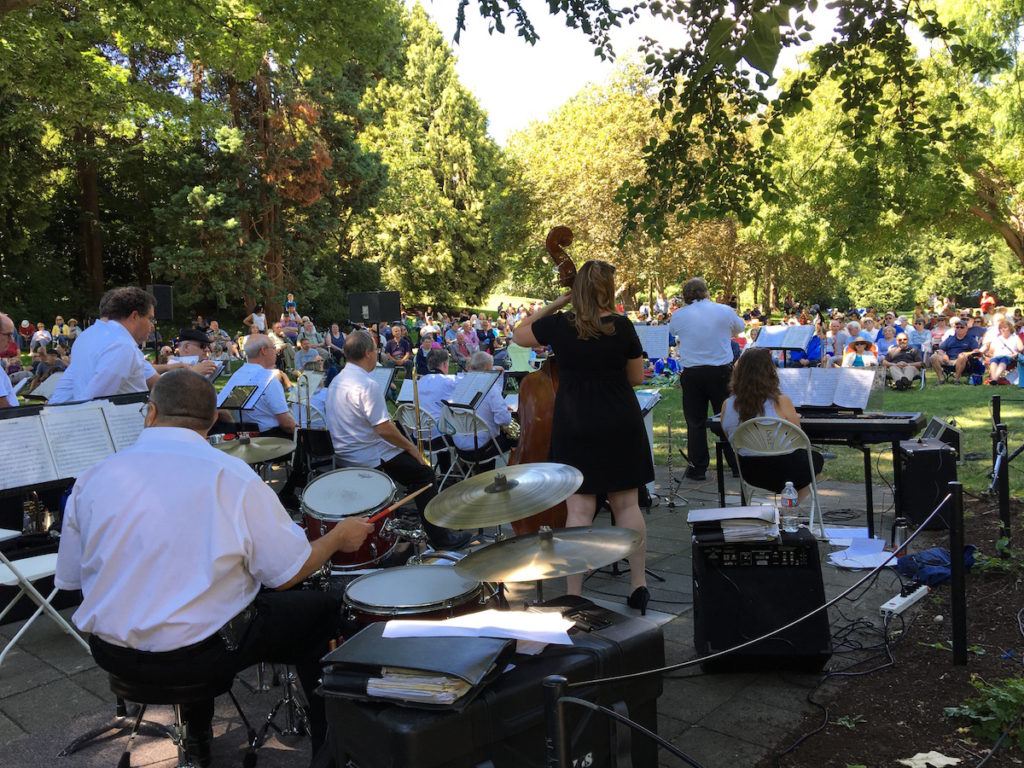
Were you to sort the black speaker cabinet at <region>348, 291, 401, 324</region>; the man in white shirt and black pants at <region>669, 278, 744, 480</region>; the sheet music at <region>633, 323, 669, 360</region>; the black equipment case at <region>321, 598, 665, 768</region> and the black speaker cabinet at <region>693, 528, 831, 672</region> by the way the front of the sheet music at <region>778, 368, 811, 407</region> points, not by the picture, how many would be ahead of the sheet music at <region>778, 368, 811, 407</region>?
2

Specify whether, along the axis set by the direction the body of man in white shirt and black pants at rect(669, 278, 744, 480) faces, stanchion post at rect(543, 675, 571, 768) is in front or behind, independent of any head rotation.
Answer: behind

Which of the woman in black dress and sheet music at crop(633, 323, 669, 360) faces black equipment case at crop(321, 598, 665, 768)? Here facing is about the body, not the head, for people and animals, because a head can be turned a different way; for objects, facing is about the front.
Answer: the sheet music

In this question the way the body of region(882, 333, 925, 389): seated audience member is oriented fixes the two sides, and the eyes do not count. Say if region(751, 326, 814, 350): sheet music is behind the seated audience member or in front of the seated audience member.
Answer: in front

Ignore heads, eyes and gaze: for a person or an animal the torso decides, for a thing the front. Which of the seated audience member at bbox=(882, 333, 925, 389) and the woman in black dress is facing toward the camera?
the seated audience member

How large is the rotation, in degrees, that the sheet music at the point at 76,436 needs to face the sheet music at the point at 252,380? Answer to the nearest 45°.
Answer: approximately 135° to its left

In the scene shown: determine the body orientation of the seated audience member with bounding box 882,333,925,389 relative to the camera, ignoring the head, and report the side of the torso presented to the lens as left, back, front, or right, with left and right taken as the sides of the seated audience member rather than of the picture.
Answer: front

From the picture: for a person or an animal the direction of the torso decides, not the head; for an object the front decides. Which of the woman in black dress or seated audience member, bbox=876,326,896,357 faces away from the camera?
the woman in black dress

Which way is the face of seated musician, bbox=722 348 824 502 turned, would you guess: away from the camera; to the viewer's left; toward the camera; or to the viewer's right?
away from the camera

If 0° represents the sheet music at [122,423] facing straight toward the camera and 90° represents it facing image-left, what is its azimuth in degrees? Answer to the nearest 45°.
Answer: approximately 0°

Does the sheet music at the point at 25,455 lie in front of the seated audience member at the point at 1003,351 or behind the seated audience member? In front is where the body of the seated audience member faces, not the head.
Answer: in front

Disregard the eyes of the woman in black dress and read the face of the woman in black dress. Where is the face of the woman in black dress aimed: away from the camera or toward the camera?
away from the camera

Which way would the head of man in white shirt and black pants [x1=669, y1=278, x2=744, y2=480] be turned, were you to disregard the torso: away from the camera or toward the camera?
away from the camera

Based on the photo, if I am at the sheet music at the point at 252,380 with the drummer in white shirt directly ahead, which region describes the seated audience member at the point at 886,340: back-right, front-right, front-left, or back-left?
back-left

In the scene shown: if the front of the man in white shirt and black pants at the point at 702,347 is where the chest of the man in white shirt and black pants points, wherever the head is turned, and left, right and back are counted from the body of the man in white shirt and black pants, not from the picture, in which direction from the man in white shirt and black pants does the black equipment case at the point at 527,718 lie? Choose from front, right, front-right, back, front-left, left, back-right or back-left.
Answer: back

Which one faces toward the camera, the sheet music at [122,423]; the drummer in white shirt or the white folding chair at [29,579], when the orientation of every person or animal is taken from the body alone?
the sheet music

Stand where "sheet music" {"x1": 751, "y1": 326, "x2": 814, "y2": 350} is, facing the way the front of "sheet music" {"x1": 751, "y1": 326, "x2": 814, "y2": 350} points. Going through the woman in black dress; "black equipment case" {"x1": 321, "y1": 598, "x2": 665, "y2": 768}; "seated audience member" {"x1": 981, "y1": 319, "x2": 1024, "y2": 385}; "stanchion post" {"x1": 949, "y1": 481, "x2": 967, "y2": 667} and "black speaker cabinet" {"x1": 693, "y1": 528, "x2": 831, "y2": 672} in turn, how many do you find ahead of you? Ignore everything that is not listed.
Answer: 4

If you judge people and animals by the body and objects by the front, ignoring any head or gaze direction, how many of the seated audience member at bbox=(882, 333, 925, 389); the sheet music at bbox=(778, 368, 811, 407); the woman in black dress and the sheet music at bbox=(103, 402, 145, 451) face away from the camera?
1
